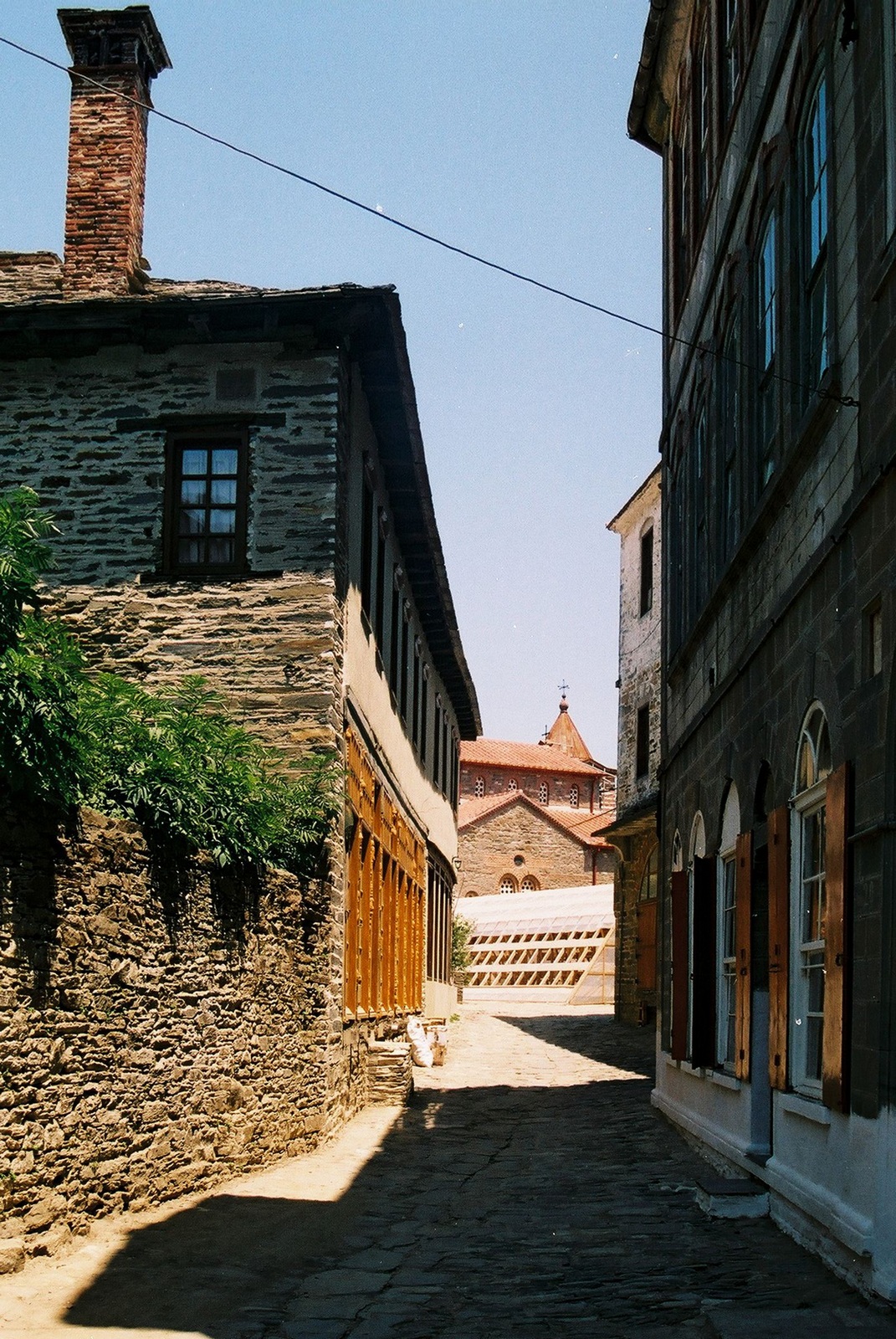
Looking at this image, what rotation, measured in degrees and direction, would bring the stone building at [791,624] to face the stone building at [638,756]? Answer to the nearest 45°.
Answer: approximately 90° to its right

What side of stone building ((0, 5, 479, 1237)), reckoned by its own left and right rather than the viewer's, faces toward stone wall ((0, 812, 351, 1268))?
right

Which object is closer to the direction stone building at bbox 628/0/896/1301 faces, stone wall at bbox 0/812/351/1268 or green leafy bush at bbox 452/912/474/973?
the stone wall

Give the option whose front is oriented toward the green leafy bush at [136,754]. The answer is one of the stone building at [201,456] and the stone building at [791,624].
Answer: the stone building at [791,624]

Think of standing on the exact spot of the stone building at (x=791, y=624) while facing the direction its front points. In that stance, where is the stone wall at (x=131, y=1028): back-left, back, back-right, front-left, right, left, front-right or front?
front

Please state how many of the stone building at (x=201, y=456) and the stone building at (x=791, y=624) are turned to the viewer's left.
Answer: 1

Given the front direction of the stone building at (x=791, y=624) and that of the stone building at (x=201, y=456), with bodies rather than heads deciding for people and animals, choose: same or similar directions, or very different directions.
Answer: very different directions

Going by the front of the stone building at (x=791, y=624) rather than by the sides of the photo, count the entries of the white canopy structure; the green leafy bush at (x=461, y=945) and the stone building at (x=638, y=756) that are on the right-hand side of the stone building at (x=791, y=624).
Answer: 3

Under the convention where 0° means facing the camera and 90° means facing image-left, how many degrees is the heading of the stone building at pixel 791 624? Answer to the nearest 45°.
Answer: approximately 90°

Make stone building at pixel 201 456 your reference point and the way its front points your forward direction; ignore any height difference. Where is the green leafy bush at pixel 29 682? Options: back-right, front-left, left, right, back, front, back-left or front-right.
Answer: right

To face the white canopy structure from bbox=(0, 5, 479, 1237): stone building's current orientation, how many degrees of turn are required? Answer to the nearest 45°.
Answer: approximately 90° to its left

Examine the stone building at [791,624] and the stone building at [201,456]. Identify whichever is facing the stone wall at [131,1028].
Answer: the stone building at [791,624]

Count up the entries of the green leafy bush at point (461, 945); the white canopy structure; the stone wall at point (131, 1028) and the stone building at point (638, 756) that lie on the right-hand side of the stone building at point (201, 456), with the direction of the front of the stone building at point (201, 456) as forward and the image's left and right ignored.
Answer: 1

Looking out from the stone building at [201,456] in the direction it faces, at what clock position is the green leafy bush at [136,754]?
The green leafy bush is roughly at 3 o'clock from the stone building.

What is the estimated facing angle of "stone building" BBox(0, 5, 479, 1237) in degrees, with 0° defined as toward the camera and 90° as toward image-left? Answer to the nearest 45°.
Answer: approximately 270°
